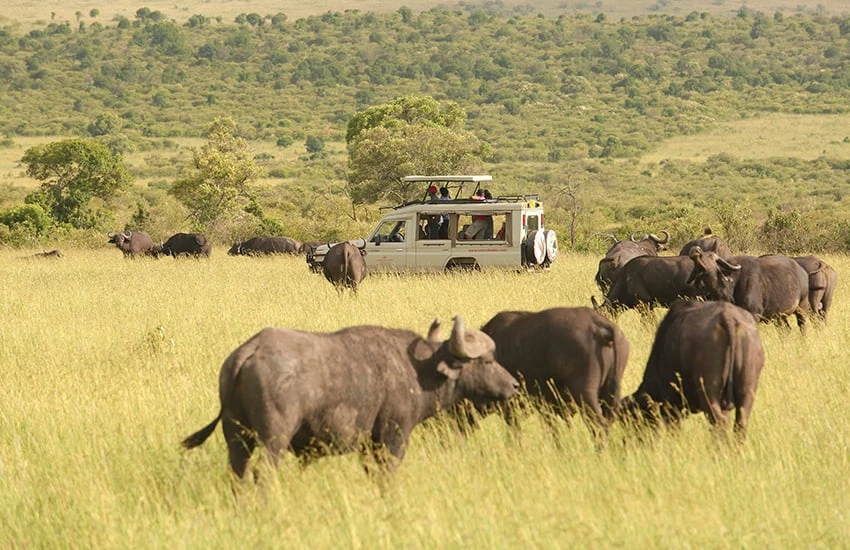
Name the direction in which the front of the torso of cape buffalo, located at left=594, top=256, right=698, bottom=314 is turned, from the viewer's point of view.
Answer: to the viewer's left

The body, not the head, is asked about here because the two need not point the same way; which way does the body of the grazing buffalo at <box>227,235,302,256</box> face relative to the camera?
to the viewer's left

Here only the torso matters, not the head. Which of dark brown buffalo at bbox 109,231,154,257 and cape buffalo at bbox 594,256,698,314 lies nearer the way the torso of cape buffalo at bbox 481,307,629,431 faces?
the dark brown buffalo

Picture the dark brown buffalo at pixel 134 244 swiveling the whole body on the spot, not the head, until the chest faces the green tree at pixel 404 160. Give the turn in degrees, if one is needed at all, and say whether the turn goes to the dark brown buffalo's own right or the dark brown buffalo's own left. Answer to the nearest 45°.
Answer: approximately 135° to the dark brown buffalo's own right

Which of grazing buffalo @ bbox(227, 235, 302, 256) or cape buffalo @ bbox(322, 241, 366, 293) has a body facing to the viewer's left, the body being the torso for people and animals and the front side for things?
the grazing buffalo

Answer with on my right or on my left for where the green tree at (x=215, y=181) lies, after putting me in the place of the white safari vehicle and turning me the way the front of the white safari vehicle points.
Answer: on my right

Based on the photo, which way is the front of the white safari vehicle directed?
to the viewer's left

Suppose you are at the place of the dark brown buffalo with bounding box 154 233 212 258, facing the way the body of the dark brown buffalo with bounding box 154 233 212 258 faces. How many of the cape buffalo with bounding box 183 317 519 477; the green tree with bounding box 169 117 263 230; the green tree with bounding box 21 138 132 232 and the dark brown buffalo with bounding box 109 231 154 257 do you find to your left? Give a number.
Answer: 1

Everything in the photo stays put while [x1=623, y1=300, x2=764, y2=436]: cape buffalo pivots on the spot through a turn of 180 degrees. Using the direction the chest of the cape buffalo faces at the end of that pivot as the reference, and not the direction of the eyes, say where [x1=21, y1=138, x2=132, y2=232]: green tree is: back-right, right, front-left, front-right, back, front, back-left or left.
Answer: back

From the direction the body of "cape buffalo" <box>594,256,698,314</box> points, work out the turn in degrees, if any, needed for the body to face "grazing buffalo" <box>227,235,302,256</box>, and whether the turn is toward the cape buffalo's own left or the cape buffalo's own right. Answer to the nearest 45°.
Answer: approximately 45° to the cape buffalo's own right

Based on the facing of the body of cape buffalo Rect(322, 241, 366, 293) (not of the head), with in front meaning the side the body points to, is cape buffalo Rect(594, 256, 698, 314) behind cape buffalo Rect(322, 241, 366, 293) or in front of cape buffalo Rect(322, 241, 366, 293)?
behind

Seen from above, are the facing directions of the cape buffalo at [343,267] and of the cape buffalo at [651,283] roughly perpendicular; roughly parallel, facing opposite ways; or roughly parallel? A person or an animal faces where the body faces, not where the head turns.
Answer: roughly perpendicular

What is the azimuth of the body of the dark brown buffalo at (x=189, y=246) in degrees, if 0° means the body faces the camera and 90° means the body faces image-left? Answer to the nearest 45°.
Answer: approximately 90°

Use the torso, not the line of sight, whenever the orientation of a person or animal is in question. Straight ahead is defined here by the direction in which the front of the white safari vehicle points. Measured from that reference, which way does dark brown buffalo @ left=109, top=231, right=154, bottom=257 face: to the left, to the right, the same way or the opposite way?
the same way

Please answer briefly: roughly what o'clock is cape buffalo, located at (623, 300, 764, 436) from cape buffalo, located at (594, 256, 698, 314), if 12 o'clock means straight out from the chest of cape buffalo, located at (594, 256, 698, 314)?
cape buffalo, located at (623, 300, 764, 436) is roughly at 9 o'clock from cape buffalo, located at (594, 256, 698, 314).

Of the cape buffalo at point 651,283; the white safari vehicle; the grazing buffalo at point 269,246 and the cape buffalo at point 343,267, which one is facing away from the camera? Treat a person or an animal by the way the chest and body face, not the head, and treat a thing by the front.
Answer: the cape buffalo at point 343,267

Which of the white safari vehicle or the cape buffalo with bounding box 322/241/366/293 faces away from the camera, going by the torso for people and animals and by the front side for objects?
the cape buffalo

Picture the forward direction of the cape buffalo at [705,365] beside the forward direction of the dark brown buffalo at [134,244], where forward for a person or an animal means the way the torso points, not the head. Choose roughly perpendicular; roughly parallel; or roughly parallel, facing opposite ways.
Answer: roughly perpendicular

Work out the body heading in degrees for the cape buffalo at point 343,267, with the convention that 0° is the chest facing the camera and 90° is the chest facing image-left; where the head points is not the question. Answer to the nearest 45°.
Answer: approximately 180°

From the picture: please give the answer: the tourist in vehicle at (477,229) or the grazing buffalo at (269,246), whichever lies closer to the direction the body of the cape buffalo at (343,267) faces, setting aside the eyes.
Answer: the grazing buffalo

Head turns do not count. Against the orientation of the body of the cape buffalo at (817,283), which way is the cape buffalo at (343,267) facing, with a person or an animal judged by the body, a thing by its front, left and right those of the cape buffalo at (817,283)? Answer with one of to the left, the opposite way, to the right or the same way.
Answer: the same way
